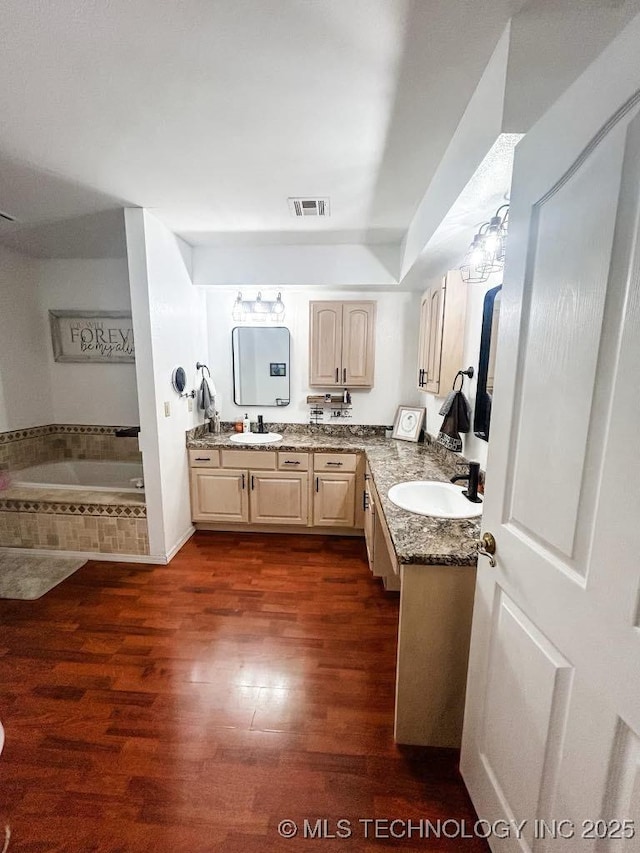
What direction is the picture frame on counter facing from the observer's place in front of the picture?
facing the viewer and to the left of the viewer

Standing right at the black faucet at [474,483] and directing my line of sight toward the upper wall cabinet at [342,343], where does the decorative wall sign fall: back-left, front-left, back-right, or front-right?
front-left

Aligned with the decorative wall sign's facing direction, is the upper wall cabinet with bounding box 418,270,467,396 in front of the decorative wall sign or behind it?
in front

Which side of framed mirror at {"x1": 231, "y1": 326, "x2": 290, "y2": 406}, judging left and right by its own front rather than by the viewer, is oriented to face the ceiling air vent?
front

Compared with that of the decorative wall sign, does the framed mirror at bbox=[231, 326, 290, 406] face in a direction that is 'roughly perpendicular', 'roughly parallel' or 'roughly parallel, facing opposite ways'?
roughly parallel

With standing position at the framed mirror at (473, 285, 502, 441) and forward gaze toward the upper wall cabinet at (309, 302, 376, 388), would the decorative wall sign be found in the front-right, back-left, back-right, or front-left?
front-left

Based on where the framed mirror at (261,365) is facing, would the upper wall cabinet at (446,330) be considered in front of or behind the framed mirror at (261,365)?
in front

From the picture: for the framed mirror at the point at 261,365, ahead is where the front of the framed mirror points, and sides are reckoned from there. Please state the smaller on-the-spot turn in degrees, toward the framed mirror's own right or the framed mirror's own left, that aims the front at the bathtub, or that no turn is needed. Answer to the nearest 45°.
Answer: approximately 90° to the framed mirror's own right

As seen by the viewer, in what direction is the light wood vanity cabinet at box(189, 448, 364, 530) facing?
toward the camera

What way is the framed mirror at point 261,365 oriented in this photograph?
toward the camera

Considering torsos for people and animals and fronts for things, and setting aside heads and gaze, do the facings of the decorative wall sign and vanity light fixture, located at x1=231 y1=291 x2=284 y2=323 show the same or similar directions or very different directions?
same or similar directions

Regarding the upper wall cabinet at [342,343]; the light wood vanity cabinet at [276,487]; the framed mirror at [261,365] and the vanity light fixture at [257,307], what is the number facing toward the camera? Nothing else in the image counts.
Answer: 4

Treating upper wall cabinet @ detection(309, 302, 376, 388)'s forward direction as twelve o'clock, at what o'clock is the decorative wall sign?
The decorative wall sign is roughly at 3 o'clock from the upper wall cabinet.
